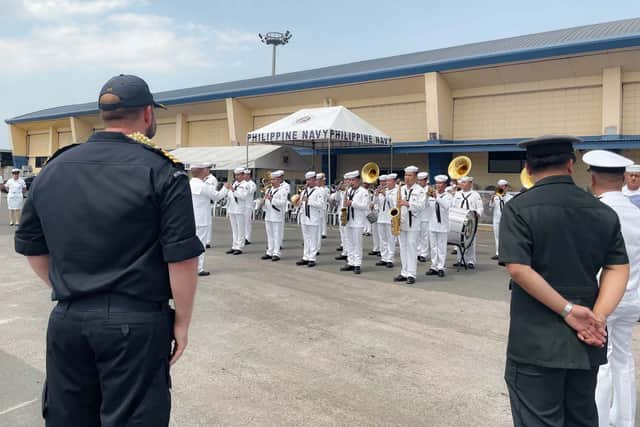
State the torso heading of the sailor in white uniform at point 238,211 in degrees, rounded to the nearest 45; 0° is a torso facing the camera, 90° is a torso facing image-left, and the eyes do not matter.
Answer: approximately 45°

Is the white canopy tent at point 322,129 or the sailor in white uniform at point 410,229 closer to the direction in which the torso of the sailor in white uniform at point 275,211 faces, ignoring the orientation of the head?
the sailor in white uniform

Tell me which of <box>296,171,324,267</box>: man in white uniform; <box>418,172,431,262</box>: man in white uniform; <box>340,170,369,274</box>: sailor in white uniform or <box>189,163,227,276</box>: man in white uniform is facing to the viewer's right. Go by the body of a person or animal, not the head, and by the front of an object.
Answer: <box>189,163,227,276</box>: man in white uniform

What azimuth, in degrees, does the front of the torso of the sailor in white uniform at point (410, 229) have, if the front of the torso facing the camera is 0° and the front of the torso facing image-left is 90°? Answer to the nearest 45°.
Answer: approximately 45°

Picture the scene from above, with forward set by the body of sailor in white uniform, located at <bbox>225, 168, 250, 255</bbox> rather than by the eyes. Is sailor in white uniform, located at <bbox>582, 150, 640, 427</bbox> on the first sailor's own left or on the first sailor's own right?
on the first sailor's own left

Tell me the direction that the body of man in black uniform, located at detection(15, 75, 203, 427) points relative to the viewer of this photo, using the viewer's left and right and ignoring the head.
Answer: facing away from the viewer and to the right of the viewer

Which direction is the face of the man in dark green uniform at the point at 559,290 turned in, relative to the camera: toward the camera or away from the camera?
away from the camera

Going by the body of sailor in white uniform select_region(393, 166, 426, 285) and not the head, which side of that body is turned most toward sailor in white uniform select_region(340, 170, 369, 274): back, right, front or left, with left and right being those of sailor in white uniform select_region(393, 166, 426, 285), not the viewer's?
right

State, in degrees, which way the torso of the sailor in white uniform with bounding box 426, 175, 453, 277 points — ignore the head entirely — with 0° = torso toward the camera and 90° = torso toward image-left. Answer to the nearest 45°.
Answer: approximately 45°
